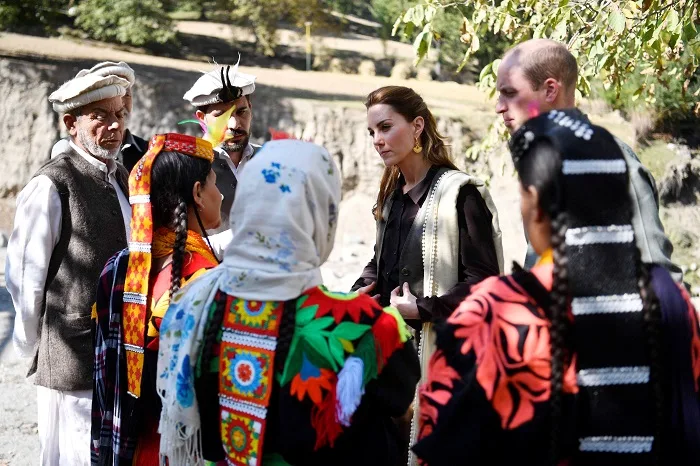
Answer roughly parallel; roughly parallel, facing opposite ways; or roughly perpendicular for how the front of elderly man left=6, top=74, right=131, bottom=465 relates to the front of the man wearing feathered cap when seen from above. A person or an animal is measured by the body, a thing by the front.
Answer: roughly parallel

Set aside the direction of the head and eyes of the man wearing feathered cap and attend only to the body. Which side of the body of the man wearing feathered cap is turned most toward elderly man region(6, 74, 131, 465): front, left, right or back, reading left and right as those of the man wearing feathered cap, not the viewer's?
right

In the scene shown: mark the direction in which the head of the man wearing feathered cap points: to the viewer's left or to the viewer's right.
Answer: to the viewer's right

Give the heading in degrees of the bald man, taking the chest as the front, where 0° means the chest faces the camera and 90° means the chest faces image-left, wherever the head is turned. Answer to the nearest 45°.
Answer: approximately 90°

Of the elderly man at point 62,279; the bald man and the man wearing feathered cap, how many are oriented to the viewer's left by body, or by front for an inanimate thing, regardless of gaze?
1

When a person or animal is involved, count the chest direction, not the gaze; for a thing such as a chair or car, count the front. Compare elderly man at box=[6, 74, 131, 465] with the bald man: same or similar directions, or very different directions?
very different directions

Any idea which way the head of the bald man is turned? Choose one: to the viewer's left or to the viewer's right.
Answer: to the viewer's left

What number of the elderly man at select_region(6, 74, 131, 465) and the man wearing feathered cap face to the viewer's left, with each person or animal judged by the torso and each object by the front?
0

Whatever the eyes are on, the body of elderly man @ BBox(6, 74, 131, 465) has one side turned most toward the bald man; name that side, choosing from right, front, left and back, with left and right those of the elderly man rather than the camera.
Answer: front

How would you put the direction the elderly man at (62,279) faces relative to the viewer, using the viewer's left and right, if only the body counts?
facing the viewer and to the right of the viewer
